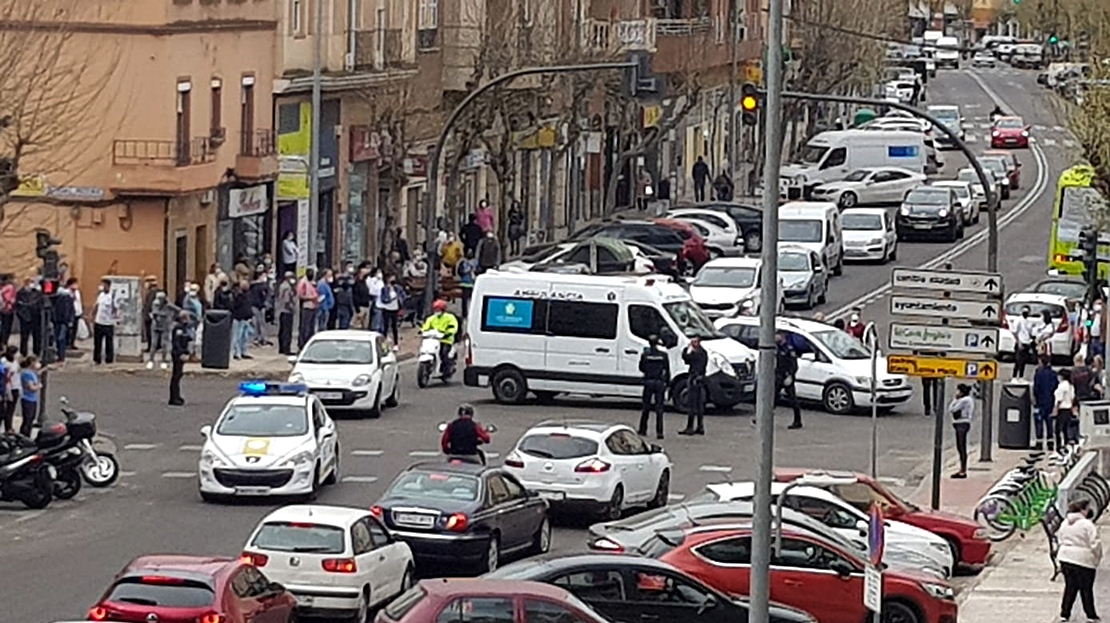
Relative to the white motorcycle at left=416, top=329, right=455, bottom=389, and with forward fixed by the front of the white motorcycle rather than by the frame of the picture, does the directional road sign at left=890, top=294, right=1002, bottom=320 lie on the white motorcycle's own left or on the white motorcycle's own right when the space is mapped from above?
on the white motorcycle's own left

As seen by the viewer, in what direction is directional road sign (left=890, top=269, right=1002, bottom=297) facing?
toward the camera

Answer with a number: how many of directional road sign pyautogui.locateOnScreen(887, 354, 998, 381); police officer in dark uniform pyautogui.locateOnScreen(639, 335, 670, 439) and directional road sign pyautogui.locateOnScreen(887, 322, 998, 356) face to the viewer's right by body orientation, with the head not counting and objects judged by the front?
0

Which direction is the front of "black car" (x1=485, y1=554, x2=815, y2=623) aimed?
to the viewer's right

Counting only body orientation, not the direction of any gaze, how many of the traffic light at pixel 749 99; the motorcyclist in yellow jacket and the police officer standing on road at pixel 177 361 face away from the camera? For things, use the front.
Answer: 0

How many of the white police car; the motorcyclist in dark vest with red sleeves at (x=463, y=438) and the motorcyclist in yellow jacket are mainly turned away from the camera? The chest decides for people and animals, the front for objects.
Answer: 1

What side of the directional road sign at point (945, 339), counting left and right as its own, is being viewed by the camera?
front

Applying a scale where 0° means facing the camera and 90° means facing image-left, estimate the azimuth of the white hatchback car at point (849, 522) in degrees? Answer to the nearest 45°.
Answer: approximately 315°

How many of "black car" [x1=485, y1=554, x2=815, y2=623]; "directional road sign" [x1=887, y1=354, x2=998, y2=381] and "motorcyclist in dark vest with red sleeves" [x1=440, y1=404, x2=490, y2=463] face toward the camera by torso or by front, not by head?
1

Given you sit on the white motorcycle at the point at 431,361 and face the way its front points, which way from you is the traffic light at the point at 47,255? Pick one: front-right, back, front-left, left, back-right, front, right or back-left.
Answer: front-right

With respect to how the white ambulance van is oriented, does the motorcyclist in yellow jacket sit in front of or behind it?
behind
